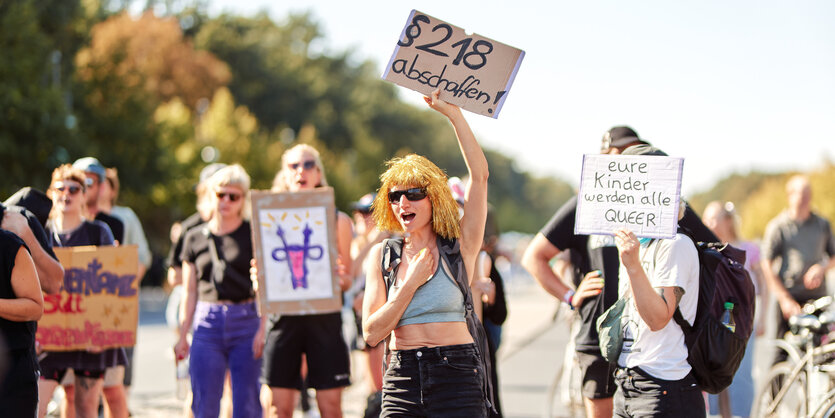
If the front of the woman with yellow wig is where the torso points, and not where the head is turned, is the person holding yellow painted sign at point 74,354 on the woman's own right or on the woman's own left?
on the woman's own right

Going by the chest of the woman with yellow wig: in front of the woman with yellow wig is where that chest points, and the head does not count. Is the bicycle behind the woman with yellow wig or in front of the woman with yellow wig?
behind

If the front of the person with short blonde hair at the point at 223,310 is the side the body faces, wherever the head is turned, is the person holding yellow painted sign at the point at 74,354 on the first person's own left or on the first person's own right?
on the first person's own right

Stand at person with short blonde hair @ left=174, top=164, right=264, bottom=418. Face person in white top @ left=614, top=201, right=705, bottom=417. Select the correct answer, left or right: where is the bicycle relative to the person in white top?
left

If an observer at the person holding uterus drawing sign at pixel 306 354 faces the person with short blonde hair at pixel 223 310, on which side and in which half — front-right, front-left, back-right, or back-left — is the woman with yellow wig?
back-left

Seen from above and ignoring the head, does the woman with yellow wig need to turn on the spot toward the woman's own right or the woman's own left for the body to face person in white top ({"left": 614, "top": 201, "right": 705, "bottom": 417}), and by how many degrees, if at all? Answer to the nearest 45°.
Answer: approximately 135° to the woman's own left

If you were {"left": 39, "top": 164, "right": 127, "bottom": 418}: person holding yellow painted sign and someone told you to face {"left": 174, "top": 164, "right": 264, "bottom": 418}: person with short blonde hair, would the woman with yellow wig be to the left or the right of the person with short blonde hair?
right

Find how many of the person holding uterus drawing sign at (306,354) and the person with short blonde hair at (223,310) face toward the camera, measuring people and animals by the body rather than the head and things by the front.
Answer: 2
